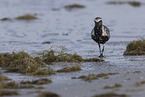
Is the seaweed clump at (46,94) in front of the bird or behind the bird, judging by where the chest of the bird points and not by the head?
in front

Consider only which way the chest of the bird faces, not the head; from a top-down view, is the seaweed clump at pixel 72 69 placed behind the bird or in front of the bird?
in front

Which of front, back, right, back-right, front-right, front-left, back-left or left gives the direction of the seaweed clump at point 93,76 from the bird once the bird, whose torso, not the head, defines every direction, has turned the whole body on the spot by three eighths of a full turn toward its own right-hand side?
back-left

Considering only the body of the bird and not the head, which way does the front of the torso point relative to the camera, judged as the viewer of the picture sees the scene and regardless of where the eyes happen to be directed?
toward the camera

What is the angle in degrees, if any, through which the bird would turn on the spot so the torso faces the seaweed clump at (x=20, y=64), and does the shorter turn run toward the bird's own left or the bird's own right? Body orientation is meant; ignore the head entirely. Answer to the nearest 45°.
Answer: approximately 45° to the bird's own right

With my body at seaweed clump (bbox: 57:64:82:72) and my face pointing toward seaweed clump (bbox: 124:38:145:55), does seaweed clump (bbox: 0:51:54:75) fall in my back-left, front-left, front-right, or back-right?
back-left
